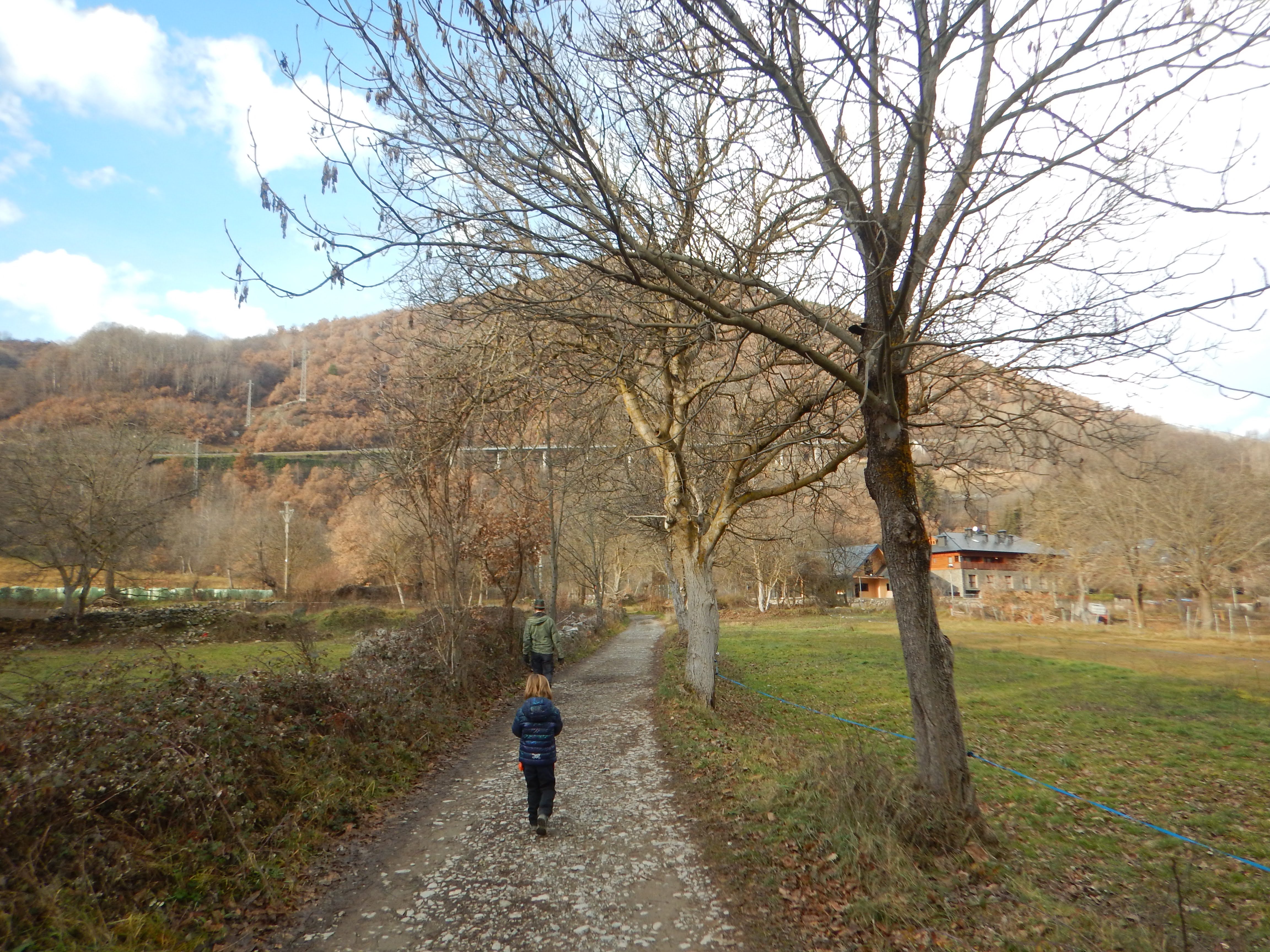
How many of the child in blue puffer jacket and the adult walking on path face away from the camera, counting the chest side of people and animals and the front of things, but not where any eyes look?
2

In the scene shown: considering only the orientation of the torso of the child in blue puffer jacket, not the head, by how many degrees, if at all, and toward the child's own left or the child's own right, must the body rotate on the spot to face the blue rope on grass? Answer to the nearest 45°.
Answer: approximately 90° to the child's own right

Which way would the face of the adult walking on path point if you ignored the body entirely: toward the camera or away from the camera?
away from the camera

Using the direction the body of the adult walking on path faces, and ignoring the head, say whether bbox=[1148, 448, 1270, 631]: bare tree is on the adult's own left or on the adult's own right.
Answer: on the adult's own right

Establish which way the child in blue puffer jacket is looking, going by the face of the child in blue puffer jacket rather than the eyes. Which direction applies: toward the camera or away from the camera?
away from the camera

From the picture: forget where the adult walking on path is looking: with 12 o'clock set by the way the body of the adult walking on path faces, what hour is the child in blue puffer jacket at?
The child in blue puffer jacket is roughly at 6 o'clock from the adult walking on path.

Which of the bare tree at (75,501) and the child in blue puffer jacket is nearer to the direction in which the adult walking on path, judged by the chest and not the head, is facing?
the bare tree

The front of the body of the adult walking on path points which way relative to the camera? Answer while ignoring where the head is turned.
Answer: away from the camera

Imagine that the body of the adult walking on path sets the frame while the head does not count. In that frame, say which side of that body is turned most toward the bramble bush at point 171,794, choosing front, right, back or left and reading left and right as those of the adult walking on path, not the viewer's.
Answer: back

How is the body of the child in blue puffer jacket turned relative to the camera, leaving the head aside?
away from the camera
